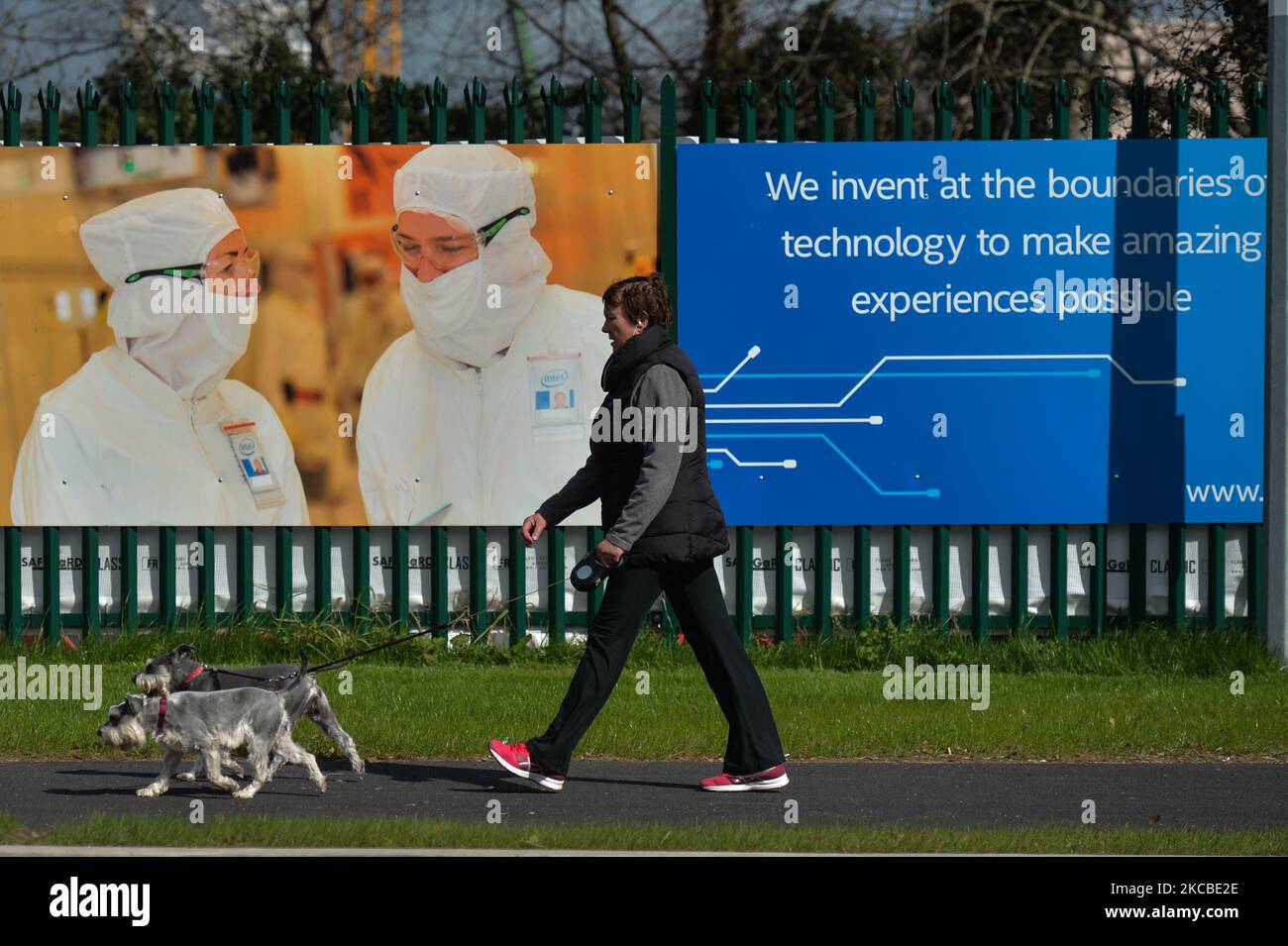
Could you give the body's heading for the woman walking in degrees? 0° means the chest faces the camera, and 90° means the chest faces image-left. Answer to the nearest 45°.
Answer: approximately 90°

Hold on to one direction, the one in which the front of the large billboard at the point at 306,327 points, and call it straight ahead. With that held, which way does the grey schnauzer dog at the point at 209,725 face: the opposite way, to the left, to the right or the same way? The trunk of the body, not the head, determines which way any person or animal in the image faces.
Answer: to the right

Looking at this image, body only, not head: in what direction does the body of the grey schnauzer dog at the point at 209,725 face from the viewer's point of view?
to the viewer's left

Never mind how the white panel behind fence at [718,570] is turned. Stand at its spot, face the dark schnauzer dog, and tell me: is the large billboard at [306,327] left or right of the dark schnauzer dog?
right

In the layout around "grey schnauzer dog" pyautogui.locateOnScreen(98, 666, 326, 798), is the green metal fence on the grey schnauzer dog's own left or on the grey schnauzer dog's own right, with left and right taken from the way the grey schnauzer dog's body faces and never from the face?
on the grey schnauzer dog's own right

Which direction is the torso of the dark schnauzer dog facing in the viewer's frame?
to the viewer's left

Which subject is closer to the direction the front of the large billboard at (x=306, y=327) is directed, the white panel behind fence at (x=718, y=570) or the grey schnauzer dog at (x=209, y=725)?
the grey schnauzer dog

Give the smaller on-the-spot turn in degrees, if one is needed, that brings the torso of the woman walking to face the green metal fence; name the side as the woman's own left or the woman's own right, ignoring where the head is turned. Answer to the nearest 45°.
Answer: approximately 90° to the woman's own right

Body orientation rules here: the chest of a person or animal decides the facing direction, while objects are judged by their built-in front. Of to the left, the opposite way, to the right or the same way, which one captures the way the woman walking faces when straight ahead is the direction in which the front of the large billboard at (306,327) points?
to the right

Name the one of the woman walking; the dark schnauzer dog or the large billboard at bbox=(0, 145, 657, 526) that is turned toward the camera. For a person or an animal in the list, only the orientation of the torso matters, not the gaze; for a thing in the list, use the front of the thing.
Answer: the large billboard

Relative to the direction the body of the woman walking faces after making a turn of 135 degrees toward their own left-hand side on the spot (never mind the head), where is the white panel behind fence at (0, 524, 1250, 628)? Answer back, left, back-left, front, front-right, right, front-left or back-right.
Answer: back-left

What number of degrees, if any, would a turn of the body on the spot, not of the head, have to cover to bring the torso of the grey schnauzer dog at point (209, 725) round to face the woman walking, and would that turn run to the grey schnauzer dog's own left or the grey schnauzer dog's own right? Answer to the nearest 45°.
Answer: approximately 180°

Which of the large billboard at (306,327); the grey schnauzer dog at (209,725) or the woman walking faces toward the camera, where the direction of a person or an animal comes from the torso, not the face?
the large billboard

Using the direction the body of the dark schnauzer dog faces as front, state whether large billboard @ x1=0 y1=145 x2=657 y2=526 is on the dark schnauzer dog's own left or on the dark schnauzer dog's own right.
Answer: on the dark schnauzer dog's own right

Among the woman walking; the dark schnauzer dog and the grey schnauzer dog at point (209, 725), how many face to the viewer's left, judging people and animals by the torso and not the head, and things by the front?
3

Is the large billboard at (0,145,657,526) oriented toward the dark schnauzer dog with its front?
yes

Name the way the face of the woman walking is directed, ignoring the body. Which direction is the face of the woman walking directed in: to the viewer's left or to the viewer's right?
to the viewer's left
